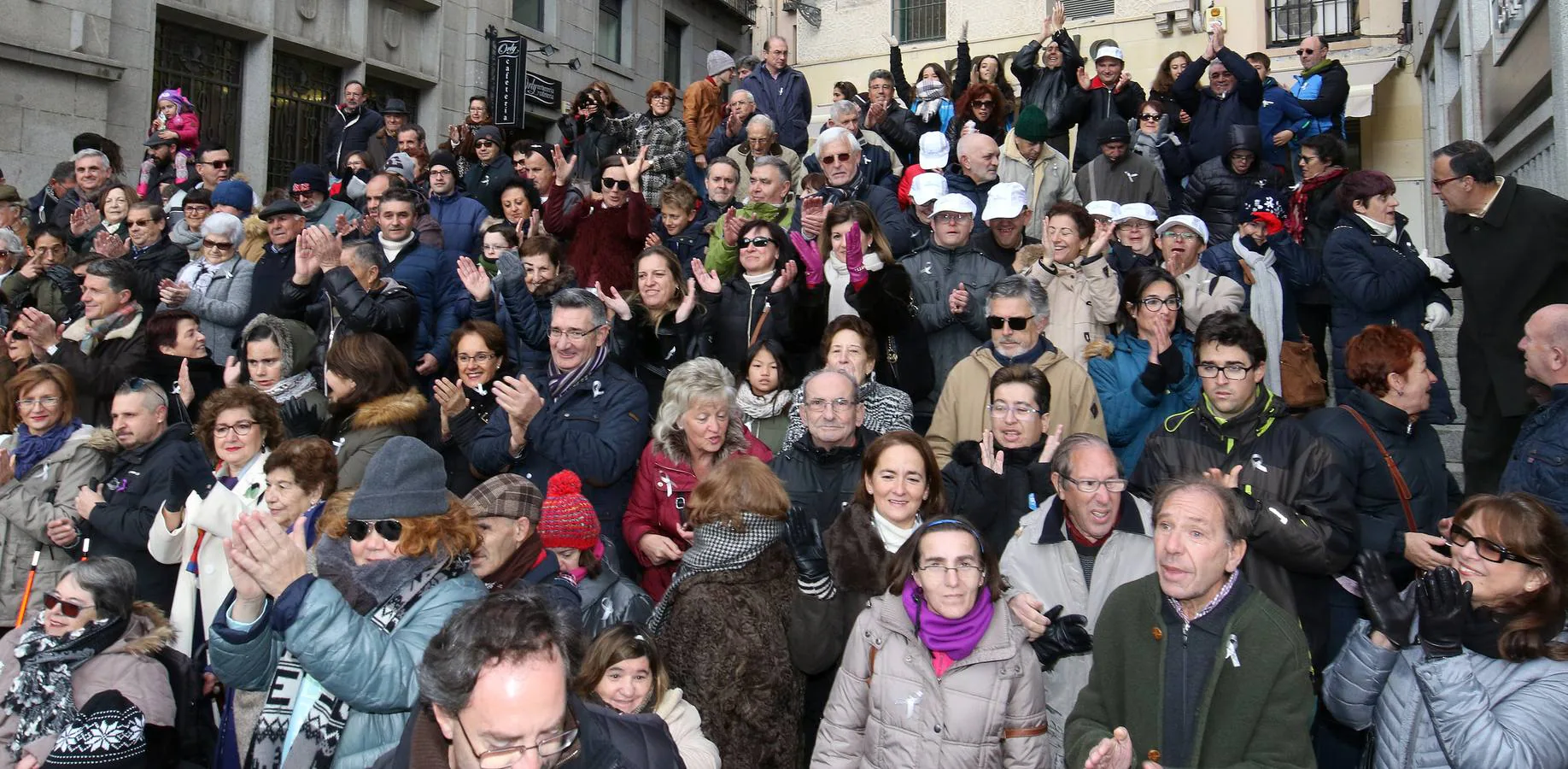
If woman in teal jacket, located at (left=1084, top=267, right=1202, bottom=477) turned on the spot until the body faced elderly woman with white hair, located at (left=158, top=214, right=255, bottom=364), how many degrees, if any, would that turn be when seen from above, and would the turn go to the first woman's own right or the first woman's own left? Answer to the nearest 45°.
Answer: approximately 135° to the first woman's own right

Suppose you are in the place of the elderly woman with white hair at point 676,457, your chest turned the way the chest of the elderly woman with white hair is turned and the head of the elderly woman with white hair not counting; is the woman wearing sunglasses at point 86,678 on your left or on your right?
on your right

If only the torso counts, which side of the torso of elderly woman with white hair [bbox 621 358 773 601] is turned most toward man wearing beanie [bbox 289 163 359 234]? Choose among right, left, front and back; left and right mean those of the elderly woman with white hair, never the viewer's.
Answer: back

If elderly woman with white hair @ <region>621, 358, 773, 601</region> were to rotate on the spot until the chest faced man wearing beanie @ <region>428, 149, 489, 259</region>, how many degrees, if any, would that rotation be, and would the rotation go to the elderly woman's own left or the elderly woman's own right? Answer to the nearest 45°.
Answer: approximately 180°

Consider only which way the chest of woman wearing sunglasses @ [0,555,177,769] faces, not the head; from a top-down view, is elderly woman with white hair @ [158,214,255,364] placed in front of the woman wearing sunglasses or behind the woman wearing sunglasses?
behind
